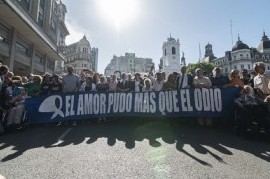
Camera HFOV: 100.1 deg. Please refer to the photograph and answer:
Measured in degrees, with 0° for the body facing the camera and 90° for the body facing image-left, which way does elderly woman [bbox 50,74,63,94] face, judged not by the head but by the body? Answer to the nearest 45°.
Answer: approximately 0°

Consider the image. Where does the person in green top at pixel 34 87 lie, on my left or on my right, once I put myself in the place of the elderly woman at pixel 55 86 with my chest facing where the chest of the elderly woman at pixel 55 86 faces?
on my right

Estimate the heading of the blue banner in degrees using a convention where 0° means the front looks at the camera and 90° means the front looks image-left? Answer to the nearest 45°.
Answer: approximately 0°

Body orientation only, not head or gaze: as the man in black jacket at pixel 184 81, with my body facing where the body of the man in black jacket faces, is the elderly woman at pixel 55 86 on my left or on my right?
on my right

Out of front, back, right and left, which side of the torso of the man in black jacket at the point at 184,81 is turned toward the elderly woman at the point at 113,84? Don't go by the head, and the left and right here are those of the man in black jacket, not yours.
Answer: right

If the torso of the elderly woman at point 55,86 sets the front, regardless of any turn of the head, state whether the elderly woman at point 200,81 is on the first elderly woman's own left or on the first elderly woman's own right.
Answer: on the first elderly woman's own left

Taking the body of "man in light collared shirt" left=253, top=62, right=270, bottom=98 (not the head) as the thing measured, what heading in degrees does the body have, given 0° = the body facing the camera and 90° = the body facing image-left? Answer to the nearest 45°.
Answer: approximately 45°

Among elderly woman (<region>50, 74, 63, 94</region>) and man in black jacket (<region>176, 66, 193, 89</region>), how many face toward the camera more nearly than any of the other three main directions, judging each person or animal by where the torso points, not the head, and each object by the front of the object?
2
